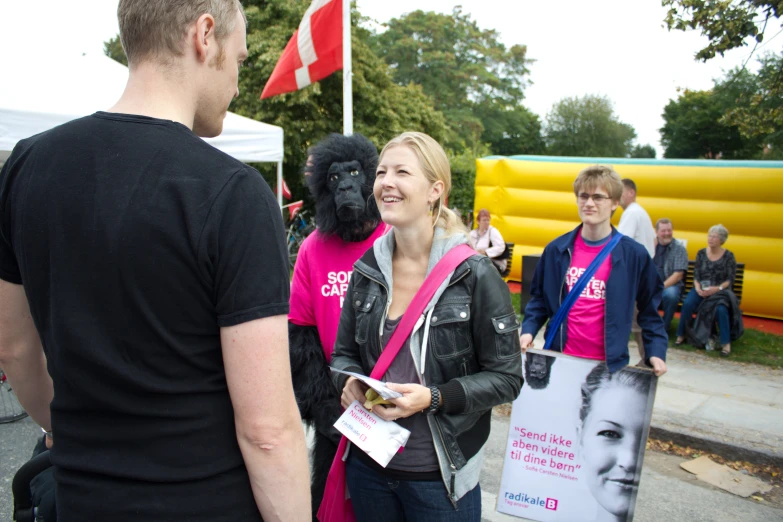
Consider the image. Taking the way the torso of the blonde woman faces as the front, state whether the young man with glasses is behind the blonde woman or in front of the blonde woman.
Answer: behind

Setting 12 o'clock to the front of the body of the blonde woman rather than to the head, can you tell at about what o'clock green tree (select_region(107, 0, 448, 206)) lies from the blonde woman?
The green tree is roughly at 4 o'clock from the blonde woman.

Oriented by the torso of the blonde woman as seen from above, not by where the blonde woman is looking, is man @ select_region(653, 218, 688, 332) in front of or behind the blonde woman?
behind

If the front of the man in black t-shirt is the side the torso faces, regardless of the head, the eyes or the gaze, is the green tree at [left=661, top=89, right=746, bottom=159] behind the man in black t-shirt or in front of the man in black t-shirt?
in front

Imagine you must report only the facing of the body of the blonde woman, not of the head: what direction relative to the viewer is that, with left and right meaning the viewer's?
facing the viewer and to the left of the viewer

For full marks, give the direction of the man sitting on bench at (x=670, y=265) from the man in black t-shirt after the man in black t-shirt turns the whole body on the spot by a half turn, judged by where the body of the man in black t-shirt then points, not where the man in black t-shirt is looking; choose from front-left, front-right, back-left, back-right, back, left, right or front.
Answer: back

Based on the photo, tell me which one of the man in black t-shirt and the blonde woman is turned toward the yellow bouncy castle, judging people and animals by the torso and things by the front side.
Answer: the man in black t-shirt

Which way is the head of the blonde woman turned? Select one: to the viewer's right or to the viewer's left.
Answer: to the viewer's left

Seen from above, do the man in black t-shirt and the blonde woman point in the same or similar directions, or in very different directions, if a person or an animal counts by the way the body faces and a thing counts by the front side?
very different directions

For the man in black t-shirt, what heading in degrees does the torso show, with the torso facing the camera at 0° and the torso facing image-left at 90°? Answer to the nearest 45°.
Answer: approximately 225°

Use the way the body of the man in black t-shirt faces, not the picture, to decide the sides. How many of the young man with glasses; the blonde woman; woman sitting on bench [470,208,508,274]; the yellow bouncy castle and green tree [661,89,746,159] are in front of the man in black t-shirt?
5

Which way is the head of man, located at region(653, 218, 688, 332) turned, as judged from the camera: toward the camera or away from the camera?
toward the camera
